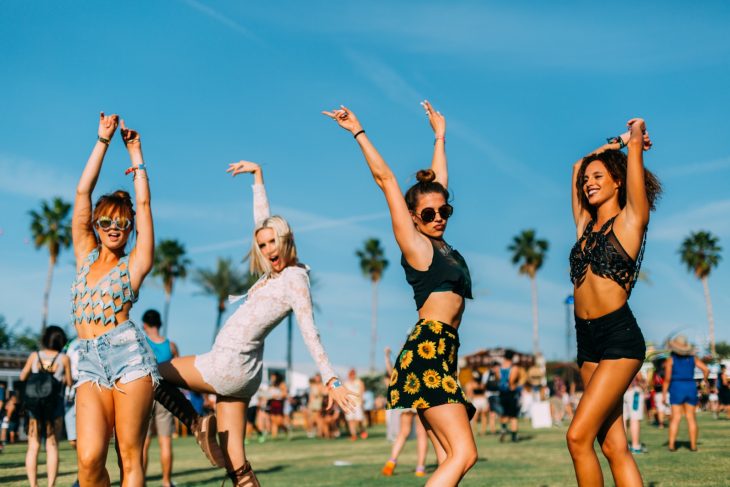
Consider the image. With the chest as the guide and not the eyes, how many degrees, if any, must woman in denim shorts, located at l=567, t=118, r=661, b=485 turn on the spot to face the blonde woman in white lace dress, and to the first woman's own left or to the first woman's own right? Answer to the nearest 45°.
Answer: approximately 45° to the first woman's own right

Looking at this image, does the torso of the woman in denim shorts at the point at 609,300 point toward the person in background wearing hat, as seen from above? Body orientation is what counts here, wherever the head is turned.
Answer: no

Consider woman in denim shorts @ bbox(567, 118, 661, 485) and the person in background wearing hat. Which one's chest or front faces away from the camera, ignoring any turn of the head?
the person in background wearing hat

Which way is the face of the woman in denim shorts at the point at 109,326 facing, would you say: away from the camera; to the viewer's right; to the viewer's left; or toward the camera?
toward the camera

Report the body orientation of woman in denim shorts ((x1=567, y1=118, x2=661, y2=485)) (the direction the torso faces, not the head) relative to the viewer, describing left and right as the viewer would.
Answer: facing the viewer and to the left of the viewer

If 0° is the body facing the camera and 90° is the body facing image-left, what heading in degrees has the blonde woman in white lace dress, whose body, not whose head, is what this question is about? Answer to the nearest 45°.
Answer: approximately 90°

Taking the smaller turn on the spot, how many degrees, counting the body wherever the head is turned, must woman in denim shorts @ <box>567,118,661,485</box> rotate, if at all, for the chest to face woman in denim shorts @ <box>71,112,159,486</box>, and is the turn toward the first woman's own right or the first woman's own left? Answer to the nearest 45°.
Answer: approximately 45° to the first woman's own right

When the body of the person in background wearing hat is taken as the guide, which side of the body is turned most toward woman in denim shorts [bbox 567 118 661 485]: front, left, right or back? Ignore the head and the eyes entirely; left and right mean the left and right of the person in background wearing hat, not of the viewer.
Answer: back

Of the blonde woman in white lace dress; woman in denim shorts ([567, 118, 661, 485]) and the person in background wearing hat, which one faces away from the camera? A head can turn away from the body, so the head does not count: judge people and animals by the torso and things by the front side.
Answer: the person in background wearing hat

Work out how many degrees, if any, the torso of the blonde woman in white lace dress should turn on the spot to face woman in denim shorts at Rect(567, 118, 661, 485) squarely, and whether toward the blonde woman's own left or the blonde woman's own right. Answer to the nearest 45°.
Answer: approximately 135° to the blonde woman's own left

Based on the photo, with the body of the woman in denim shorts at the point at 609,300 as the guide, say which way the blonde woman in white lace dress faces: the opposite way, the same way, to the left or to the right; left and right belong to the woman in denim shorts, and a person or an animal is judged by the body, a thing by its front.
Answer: the same way

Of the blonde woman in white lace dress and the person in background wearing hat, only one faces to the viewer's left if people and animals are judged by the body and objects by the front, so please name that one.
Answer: the blonde woman in white lace dress

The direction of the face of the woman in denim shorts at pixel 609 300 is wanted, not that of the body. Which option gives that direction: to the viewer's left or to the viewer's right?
to the viewer's left

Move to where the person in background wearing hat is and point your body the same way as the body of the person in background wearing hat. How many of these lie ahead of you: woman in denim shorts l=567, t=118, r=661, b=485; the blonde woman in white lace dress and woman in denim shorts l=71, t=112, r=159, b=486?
0
